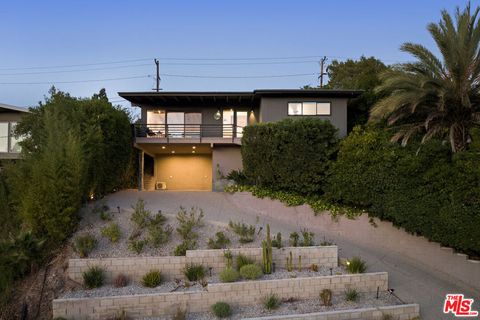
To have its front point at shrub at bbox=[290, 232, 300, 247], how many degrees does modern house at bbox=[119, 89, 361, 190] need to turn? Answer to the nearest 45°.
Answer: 0° — it already faces it

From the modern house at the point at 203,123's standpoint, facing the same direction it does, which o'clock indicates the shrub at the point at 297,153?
The shrub is roughly at 11 o'clock from the modern house.

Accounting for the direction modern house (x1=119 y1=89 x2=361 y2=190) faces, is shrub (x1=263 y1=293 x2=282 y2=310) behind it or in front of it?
in front

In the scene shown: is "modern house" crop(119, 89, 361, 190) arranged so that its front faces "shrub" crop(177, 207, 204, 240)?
yes

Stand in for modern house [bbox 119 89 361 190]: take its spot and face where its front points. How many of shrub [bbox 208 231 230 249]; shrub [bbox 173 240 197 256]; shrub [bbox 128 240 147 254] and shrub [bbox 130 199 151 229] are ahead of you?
4

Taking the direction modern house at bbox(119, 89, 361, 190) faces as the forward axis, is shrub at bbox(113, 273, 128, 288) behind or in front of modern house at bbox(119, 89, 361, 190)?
in front

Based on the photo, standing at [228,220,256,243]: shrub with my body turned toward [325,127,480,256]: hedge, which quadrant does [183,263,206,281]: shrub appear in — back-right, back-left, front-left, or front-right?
back-right

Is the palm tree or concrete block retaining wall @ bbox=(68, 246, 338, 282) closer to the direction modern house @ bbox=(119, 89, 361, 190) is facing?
the concrete block retaining wall

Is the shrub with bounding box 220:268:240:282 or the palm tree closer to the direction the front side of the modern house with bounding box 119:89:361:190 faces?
the shrub

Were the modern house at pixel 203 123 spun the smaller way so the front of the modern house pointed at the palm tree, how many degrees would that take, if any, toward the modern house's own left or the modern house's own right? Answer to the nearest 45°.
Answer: approximately 45° to the modern house's own left

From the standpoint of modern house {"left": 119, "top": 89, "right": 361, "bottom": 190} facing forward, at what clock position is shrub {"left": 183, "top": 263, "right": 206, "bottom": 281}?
The shrub is roughly at 12 o'clock from the modern house.

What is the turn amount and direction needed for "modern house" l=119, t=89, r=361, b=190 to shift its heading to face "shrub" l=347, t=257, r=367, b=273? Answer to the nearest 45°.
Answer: approximately 45° to its left

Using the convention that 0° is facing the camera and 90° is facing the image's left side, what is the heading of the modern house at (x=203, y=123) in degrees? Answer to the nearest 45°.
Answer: approximately 0°

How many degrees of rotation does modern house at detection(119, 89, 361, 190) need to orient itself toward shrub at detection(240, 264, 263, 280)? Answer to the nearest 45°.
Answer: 0° — it already faces it

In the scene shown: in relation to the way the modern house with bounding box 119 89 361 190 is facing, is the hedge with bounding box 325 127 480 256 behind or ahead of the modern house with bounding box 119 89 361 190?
ahead
